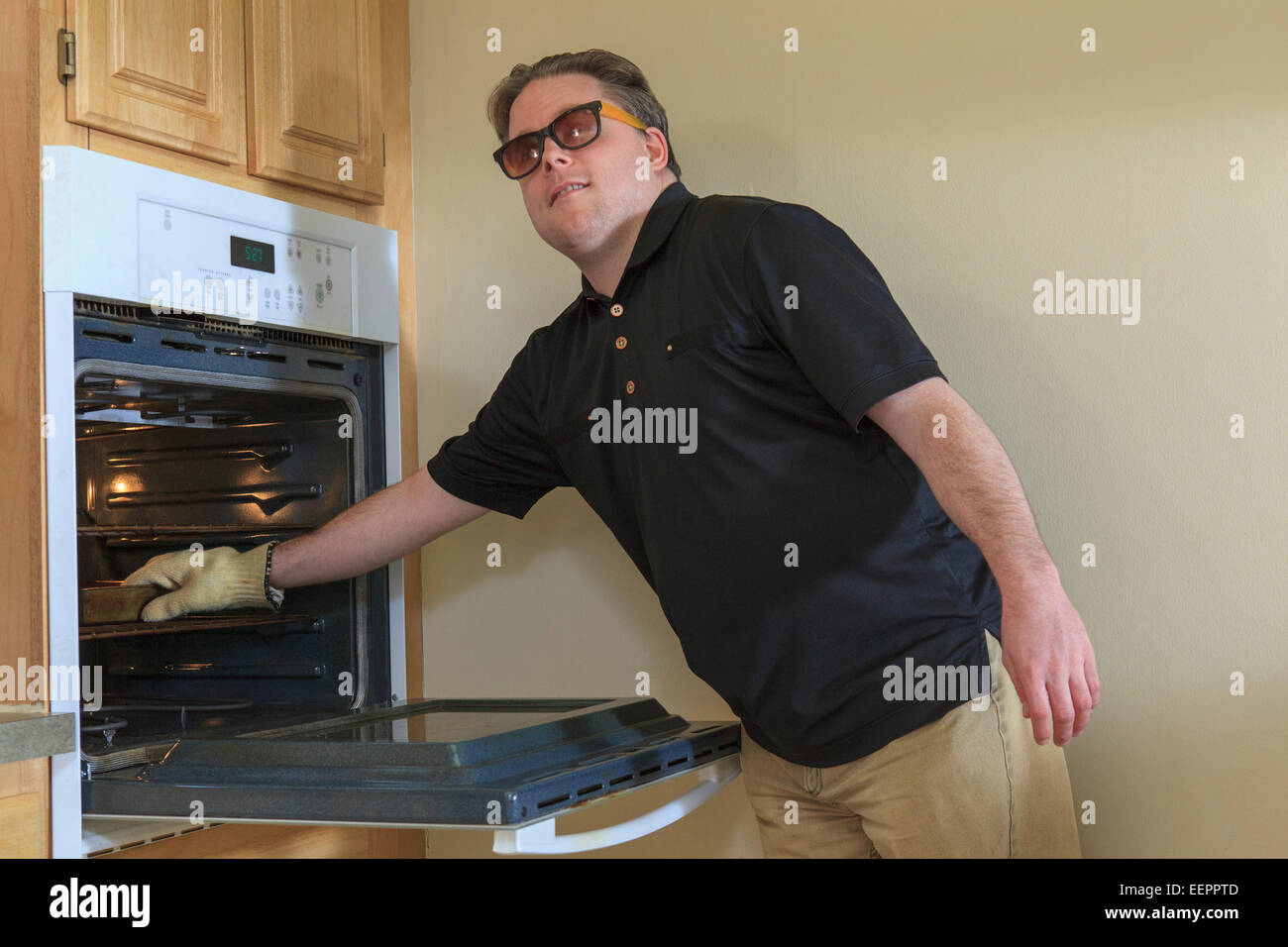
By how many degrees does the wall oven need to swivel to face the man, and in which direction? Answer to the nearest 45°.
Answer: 0° — it already faces them

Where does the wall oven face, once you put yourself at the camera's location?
facing the viewer and to the right of the viewer

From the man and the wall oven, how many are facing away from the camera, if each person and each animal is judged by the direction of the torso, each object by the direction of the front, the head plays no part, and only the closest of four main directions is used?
0

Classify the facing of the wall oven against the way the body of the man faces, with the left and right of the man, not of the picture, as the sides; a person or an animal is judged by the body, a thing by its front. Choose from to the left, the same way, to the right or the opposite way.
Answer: to the left

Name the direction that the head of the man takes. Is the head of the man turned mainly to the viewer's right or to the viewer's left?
to the viewer's left

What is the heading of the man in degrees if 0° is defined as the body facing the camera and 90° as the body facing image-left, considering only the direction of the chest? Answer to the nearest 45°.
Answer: approximately 45°

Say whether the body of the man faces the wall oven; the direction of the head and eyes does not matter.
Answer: no
